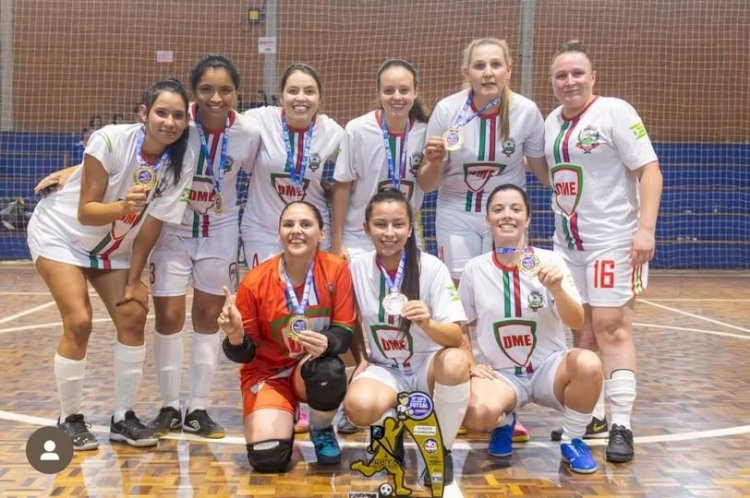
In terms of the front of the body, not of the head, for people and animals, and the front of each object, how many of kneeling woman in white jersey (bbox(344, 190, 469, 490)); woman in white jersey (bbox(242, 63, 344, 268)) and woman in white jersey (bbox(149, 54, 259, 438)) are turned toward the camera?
3

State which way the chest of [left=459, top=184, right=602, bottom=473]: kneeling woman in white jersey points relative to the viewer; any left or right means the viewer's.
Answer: facing the viewer

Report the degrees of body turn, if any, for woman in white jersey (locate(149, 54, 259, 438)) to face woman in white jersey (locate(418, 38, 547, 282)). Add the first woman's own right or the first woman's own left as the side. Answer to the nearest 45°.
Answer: approximately 90° to the first woman's own left

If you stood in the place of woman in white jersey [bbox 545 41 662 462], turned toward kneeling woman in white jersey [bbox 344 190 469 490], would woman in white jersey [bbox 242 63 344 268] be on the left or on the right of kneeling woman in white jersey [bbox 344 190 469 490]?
right

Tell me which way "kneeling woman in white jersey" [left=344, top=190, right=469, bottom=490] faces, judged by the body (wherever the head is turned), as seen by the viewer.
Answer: toward the camera

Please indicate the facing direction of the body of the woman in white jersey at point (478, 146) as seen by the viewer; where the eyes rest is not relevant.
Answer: toward the camera
